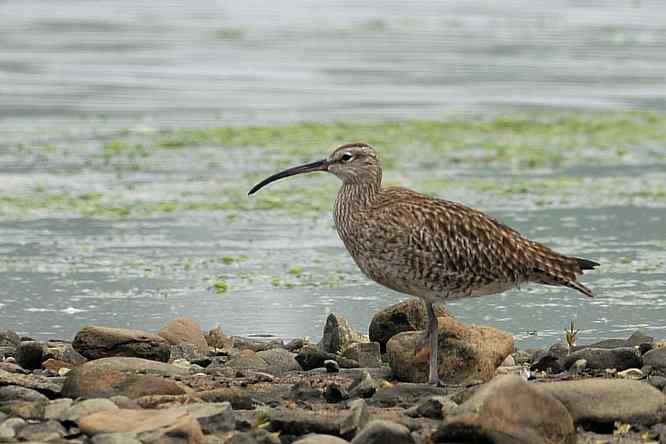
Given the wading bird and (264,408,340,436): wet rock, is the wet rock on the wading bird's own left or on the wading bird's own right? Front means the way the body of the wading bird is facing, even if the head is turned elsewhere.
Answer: on the wading bird's own left

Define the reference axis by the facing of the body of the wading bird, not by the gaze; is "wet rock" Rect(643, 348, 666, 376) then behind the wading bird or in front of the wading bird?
behind

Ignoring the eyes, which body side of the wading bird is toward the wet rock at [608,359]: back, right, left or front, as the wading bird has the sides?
back

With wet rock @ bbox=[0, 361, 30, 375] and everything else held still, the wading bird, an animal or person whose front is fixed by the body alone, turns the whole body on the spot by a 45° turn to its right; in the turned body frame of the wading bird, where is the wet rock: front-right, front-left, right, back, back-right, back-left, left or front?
front-left

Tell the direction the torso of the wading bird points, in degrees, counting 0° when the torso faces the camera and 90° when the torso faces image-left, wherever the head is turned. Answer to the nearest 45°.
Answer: approximately 90°

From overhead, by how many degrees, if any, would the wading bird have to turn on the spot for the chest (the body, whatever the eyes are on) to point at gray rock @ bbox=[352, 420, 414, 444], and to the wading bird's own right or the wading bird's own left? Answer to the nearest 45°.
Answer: approximately 90° to the wading bird's own left

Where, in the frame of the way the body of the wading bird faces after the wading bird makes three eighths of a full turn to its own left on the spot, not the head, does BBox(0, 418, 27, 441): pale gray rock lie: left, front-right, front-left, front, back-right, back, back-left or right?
right

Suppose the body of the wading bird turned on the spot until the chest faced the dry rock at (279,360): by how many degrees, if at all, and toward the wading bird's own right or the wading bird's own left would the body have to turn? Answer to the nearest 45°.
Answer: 0° — it already faces it

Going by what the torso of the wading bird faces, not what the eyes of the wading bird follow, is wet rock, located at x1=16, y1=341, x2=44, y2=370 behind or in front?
in front

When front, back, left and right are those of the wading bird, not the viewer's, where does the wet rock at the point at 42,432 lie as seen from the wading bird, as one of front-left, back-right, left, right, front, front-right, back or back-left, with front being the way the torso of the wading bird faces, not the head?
front-left
